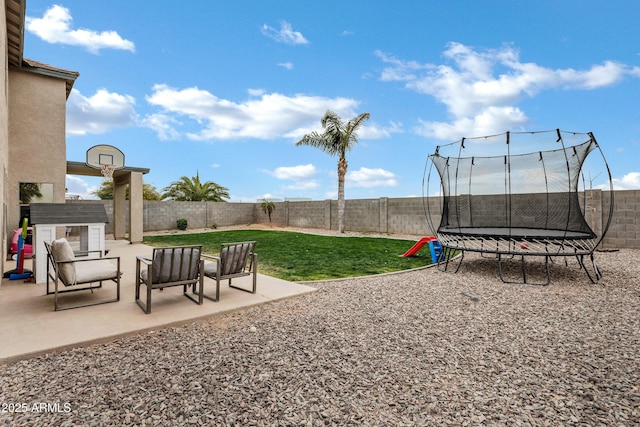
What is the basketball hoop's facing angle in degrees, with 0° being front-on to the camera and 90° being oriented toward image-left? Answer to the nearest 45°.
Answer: approximately 0°

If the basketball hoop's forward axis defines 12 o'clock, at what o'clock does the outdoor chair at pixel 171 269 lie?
The outdoor chair is roughly at 12 o'clock from the basketball hoop.

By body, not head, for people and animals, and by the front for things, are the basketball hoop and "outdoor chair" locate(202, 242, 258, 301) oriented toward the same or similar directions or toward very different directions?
very different directions

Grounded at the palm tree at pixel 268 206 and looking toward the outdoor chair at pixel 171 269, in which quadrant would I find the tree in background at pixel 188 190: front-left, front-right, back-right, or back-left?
back-right

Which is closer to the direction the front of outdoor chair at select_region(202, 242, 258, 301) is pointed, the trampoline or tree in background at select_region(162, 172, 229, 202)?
the tree in background

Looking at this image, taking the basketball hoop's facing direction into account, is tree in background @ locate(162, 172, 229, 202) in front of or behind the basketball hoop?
behind

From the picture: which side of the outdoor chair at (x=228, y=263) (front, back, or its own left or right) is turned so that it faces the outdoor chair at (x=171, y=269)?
left

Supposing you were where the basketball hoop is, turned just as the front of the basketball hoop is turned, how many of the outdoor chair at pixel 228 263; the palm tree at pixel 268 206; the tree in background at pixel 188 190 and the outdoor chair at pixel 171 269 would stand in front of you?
2

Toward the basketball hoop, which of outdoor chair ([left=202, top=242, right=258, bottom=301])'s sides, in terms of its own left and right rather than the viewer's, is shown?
front

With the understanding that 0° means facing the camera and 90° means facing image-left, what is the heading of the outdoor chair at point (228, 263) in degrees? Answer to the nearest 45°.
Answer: approximately 135°

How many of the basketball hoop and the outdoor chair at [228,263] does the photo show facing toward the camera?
1

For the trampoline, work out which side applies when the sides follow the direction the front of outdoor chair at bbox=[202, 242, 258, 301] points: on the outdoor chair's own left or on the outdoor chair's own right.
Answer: on the outdoor chair's own right

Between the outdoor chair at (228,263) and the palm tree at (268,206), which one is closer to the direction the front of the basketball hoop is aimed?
the outdoor chair
